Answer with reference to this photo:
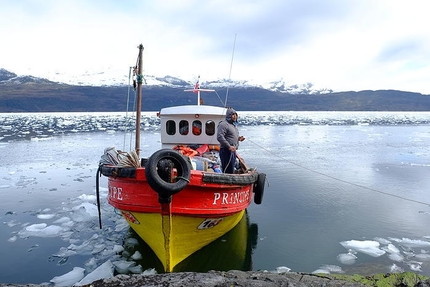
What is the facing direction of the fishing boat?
toward the camera

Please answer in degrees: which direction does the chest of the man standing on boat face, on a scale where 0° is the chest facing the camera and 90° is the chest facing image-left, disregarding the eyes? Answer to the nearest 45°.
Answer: approximately 315°

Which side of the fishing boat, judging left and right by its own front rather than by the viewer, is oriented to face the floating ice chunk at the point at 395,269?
left

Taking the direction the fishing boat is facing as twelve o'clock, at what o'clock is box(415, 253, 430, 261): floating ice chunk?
The floating ice chunk is roughly at 9 o'clock from the fishing boat.

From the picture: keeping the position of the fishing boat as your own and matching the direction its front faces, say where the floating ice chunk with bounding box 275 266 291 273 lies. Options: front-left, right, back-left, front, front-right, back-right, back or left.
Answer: left
